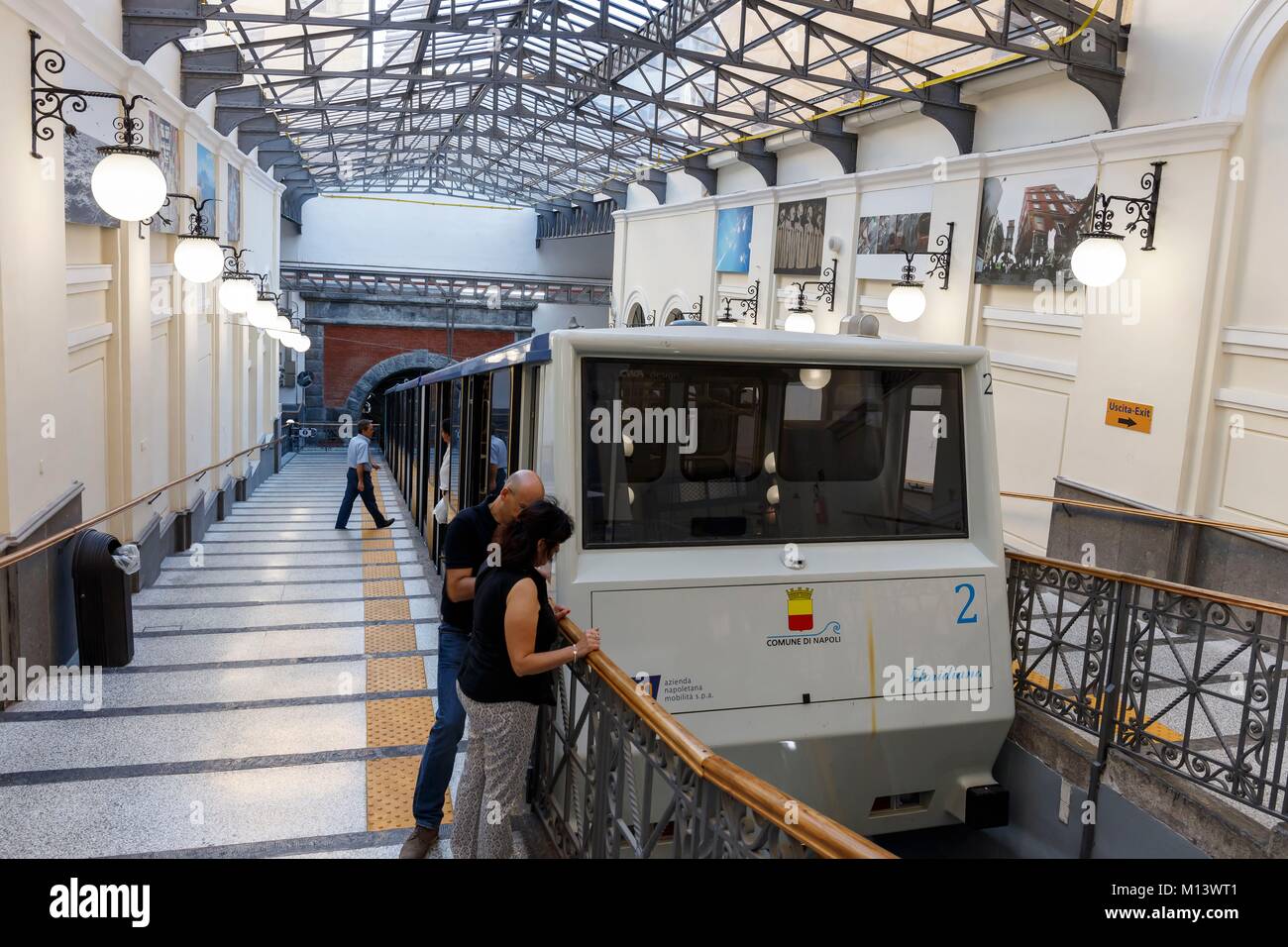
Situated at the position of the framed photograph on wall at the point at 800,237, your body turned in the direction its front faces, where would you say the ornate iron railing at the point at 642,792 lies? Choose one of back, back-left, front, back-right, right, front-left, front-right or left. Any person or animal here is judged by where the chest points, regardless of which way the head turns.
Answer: front-left

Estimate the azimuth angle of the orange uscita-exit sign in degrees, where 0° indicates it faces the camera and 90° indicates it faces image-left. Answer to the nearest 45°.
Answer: approximately 45°

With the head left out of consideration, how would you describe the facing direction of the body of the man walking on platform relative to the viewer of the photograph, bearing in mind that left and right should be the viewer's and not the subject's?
facing to the right of the viewer

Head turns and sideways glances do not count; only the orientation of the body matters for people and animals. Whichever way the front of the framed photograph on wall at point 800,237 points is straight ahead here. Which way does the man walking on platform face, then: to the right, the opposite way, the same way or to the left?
the opposite way

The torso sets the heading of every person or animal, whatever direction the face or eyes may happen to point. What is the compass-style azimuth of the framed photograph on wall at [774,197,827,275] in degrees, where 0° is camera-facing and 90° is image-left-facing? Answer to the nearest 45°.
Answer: approximately 45°

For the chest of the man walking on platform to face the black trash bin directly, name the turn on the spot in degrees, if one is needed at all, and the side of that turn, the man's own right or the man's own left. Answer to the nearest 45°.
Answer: approximately 90° to the man's own right

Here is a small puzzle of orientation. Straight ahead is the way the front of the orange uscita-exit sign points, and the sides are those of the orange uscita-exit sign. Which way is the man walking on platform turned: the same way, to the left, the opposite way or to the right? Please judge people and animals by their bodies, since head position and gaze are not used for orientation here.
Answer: the opposite way

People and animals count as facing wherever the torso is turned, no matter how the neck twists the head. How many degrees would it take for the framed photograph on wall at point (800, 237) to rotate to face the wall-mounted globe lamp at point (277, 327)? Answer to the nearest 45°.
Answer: approximately 45° to its right

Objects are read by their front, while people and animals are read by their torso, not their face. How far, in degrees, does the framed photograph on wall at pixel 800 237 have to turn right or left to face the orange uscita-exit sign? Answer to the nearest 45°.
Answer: approximately 90° to its left

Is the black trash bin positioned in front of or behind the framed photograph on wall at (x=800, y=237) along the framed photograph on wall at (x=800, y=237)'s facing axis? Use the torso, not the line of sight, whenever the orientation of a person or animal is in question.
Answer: in front

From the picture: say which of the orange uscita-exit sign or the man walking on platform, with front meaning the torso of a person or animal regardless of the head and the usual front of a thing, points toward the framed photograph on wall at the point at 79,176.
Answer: the orange uscita-exit sign
